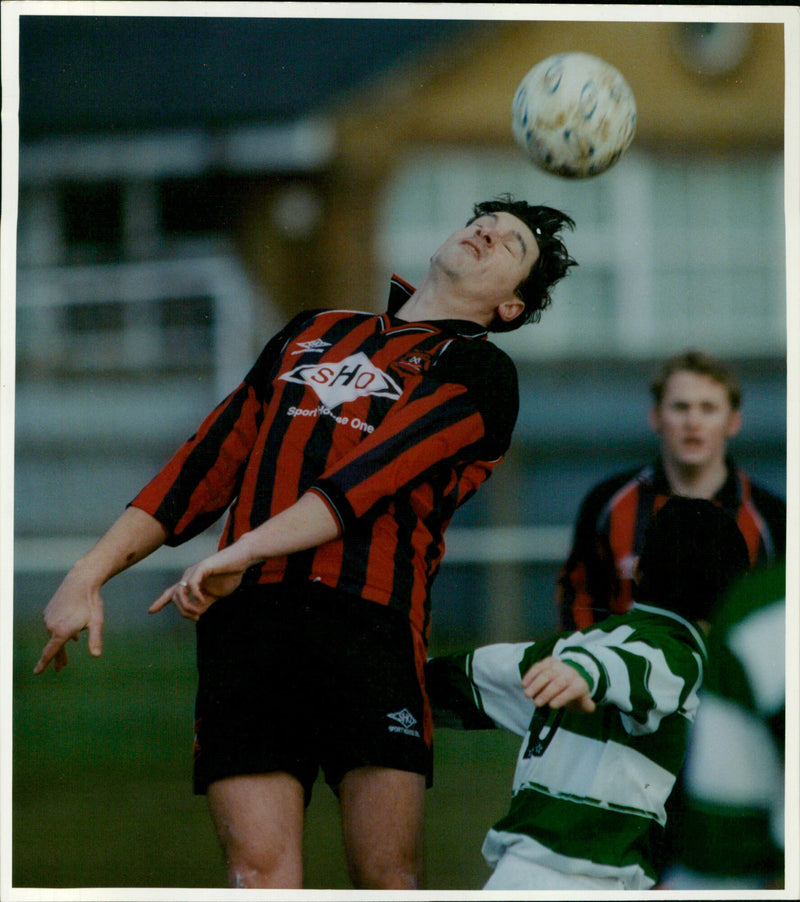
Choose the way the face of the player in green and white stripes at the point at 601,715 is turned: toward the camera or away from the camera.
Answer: away from the camera

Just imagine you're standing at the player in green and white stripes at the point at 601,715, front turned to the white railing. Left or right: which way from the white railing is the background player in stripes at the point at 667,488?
right

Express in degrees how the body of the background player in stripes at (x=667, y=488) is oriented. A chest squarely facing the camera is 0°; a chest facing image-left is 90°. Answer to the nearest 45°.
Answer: approximately 0°

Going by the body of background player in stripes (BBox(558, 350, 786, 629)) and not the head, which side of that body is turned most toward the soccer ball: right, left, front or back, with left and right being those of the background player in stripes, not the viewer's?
front

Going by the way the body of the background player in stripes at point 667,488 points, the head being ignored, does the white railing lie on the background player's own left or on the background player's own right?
on the background player's own right
